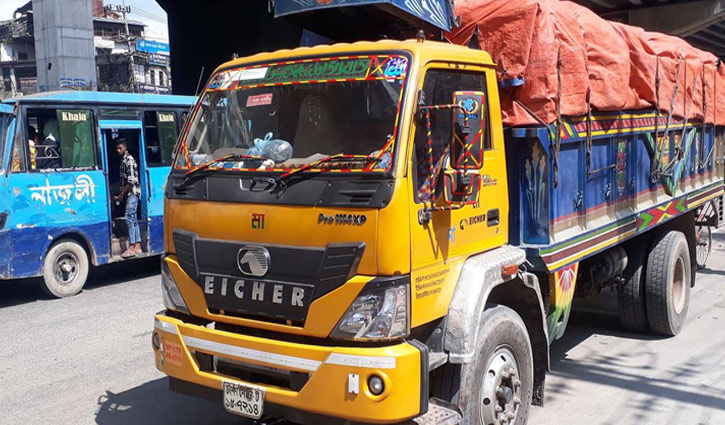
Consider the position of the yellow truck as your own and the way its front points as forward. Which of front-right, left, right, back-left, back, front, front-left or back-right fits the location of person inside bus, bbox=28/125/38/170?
right

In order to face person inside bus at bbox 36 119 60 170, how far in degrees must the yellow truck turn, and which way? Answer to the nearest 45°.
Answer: approximately 90° to its right

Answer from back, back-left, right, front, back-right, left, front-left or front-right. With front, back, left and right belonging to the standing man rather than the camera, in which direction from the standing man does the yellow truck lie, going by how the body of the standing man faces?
left

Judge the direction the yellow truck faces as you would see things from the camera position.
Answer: facing the viewer and to the left of the viewer

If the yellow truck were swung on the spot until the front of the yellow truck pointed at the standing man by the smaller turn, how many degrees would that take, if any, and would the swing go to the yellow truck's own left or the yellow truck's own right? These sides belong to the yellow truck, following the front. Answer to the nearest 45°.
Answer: approximately 90° to the yellow truck's own right

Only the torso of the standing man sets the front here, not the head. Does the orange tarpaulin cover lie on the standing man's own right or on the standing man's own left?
on the standing man's own left

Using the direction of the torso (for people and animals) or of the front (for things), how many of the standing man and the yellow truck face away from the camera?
0

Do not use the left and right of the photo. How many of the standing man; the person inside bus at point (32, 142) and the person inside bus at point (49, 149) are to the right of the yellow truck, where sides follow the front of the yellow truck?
3
